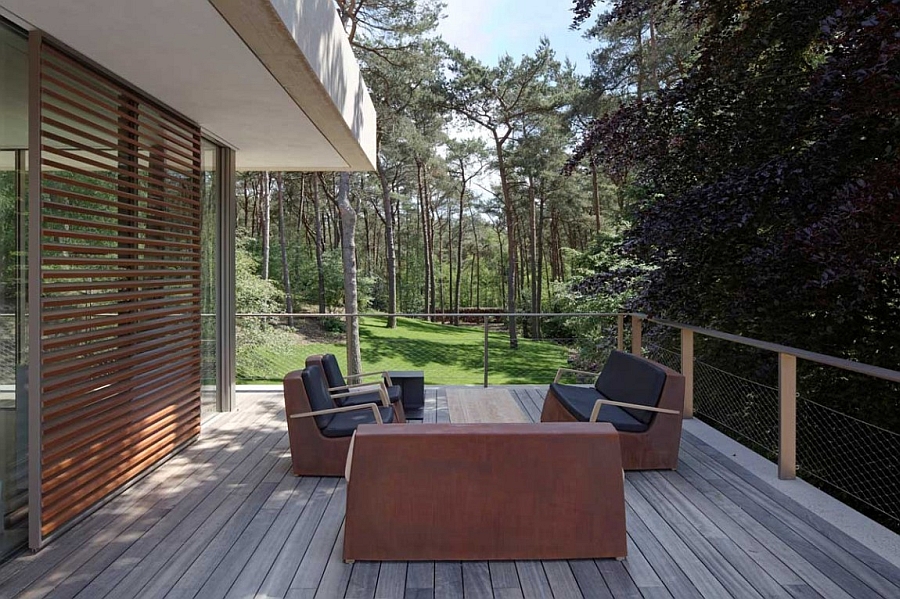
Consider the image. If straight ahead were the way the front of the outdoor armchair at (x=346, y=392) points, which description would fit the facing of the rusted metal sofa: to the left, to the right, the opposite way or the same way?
to the left

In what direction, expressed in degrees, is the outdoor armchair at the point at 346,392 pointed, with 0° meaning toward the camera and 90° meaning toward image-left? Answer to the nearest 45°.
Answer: approximately 270°

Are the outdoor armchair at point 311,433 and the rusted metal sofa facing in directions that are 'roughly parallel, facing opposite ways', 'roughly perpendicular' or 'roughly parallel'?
roughly perpendicular

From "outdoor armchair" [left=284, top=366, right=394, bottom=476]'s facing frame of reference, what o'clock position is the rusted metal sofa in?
The rusted metal sofa is roughly at 2 o'clock from the outdoor armchair.

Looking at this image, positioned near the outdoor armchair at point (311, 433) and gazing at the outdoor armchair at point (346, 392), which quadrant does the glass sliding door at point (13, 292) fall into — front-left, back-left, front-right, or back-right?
back-left

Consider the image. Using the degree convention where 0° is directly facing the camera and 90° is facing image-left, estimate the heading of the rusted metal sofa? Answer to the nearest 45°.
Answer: approximately 180°

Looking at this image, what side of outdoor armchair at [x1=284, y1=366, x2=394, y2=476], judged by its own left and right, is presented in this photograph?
right

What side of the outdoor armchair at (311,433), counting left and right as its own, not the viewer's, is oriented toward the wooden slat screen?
back

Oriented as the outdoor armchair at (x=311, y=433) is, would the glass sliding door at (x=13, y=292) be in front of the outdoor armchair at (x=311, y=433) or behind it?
behind

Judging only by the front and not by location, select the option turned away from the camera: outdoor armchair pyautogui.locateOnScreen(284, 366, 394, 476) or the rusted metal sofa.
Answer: the rusted metal sofa

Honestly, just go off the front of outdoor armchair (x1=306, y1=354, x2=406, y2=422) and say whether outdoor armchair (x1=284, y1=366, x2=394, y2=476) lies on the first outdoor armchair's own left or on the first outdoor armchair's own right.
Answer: on the first outdoor armchair's own right

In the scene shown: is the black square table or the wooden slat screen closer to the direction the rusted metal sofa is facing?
the black square table

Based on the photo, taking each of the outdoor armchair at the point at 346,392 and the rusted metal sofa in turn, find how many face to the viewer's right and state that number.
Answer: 1
